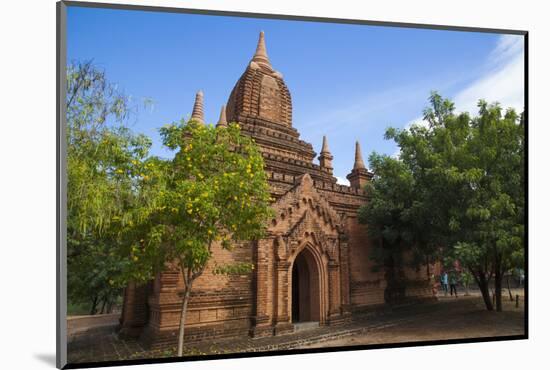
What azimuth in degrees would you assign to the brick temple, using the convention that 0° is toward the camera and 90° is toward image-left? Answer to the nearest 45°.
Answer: approximately 315°

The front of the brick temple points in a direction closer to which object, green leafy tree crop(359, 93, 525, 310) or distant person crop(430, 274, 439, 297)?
the green leafy tree

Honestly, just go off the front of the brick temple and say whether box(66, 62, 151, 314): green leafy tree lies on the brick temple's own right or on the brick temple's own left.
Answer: on the brick temple's own right
